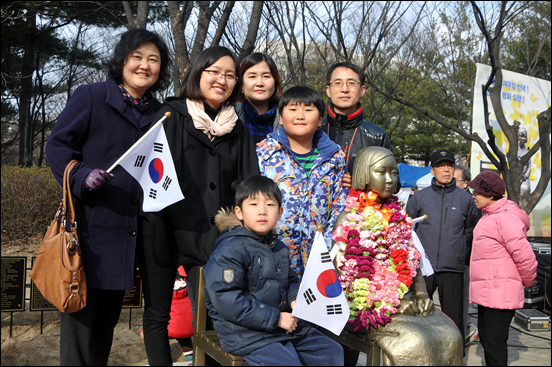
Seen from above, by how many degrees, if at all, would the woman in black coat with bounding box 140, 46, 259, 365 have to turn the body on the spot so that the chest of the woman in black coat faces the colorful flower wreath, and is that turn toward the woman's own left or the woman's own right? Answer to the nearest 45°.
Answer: approximately 45° to the woman's own left

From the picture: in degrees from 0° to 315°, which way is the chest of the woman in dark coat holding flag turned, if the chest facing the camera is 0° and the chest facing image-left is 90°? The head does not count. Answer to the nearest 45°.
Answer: approximately 315°

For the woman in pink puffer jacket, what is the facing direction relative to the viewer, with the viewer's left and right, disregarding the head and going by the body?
facing to the left of the viewer

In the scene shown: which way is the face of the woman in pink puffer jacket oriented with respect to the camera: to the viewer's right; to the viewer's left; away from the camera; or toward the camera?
to the viewer's left
